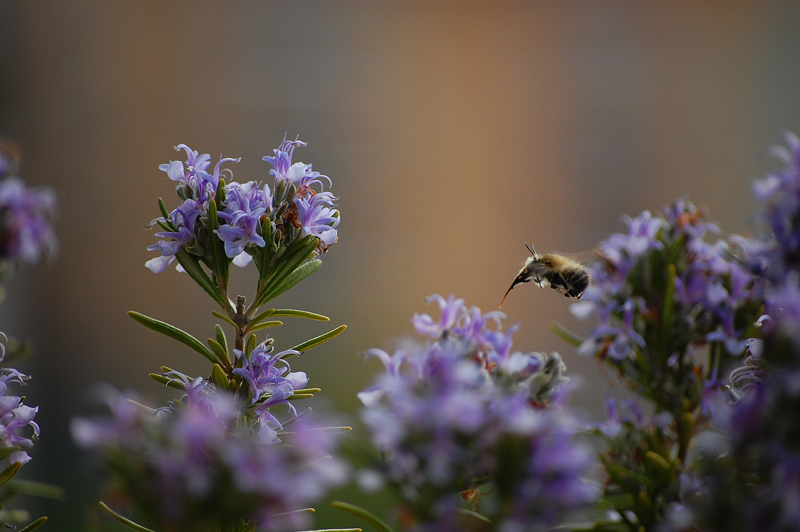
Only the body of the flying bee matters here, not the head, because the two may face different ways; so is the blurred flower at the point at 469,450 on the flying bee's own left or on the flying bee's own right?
on the flying bee's own left

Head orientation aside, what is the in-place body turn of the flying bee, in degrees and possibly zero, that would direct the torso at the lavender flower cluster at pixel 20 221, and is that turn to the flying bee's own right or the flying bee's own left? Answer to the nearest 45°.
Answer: approximately 45° to the flying bee's own left

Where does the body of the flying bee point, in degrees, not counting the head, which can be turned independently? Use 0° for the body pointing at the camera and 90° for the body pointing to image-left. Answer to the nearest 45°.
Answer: approximately 90°
